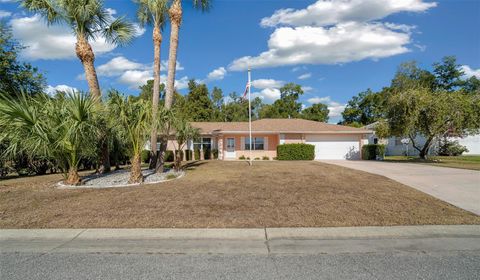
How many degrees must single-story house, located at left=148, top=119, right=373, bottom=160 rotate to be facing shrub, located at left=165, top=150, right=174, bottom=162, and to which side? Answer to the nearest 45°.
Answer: approximately 90° to its right

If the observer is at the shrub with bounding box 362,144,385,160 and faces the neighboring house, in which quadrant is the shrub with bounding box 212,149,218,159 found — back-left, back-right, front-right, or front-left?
back-left

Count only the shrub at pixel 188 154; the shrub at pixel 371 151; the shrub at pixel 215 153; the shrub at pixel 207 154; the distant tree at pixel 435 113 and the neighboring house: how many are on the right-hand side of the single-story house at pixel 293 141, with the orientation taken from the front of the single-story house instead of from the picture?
3

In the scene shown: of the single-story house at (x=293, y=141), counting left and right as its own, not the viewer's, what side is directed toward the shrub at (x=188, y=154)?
right

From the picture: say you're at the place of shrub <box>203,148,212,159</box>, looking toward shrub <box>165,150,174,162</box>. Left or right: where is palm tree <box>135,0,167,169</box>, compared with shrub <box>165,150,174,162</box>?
left

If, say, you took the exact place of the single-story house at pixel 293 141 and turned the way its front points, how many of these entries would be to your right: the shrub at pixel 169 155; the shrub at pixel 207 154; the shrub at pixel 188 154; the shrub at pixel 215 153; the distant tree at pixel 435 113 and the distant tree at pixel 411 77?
4

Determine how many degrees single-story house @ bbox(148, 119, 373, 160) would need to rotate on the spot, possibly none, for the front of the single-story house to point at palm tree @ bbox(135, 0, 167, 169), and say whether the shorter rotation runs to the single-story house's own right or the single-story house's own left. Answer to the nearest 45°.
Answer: approximately 45° to the single-story house's own right

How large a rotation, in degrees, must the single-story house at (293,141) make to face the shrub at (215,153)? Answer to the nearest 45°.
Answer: approximately 90° to its right

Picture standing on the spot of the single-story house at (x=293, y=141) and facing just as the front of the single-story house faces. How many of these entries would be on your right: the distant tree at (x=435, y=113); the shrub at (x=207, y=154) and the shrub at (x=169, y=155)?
2

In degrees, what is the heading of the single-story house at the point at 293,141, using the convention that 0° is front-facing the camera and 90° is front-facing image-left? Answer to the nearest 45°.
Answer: approximately 0°

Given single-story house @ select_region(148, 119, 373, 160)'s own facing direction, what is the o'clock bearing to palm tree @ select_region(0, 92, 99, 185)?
The palm tree is roughly at 1 o'clock from the single-story house.

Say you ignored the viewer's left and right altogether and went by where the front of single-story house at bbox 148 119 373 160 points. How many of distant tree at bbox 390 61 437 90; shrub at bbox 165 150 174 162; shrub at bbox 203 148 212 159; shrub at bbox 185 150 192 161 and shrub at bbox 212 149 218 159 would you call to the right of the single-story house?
4
